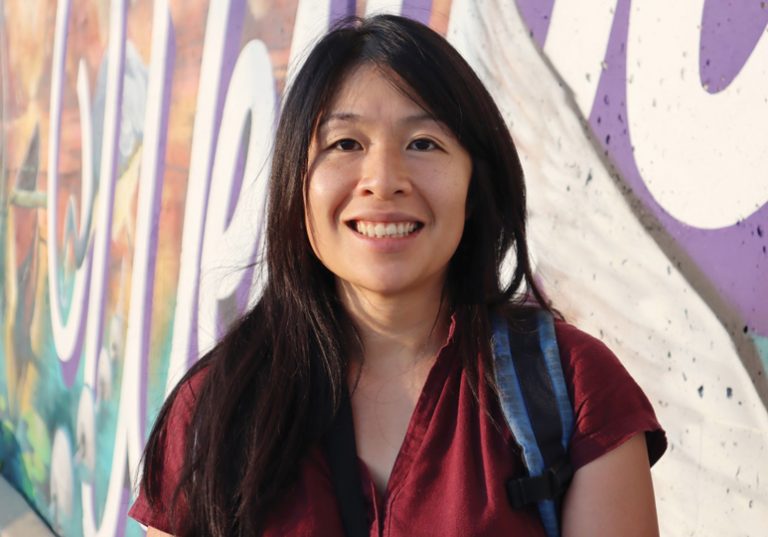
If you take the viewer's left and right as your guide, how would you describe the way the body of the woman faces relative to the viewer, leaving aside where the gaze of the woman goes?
facing the viewer
